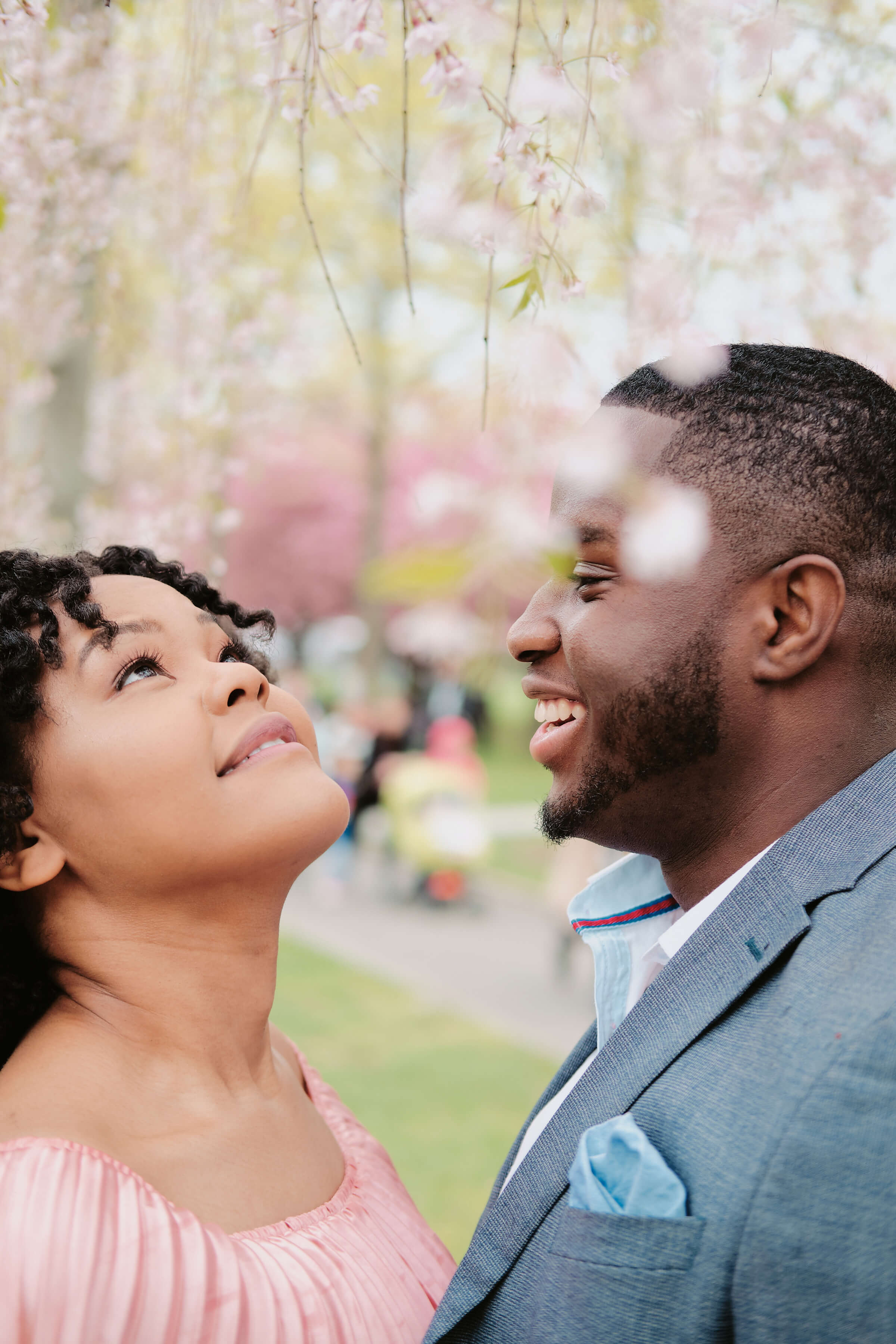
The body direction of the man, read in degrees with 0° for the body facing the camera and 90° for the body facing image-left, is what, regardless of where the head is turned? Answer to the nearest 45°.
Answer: approximately 90°

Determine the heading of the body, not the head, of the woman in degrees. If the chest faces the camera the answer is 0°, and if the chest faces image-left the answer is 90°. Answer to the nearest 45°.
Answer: approximately 315°

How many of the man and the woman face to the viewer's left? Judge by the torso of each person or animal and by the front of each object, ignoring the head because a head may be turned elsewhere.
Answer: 1

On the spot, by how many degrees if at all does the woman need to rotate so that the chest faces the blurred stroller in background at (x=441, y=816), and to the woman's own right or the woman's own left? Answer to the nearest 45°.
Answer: approximately 135° to the woman's own left

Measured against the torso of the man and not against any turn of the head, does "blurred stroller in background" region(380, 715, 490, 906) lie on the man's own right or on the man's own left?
on the man's own right

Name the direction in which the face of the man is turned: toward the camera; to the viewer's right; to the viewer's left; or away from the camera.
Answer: to the viewer's left
